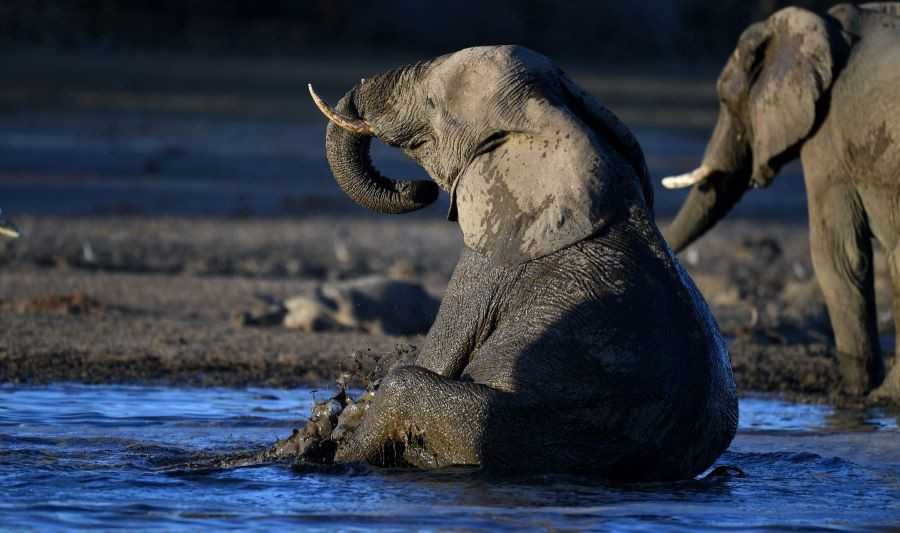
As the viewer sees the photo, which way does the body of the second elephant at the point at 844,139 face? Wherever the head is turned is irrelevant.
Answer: to the viewer's left

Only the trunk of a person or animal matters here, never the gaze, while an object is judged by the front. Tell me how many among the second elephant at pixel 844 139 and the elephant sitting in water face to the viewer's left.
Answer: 2

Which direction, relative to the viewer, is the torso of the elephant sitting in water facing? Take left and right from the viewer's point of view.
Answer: facing to the left of the viewer

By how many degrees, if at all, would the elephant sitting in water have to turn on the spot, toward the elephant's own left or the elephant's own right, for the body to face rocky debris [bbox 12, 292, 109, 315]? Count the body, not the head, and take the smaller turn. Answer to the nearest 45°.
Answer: approximately 45° to the elephant's own right

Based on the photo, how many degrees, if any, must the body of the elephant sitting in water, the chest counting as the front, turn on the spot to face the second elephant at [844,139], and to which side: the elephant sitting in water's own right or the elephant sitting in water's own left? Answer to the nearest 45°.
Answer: approximately 135° to the elephant sitting in water's own right

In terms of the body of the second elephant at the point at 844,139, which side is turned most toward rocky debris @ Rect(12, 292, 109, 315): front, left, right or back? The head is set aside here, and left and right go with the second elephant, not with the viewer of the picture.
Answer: front

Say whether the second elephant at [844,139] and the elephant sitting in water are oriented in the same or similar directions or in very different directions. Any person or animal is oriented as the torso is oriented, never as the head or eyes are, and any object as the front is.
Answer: same or similar directions

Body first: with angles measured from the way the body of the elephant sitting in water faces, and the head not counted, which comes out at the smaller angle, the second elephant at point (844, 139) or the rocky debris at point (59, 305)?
the rocky debris
